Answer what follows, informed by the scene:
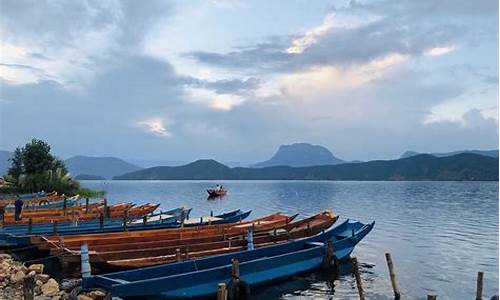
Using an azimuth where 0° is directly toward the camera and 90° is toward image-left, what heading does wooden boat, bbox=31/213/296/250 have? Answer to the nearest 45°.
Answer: approximately 270°

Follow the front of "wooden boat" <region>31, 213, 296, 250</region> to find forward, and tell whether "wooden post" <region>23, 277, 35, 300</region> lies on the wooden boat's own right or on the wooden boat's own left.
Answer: on the wooden boat's own right

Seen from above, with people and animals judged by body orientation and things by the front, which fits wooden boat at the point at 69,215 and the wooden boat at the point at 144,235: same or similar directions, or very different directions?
same or similar directions

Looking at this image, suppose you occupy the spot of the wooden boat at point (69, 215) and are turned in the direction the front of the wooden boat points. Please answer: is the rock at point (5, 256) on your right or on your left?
on your right

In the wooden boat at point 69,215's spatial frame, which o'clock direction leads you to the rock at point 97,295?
The rock is roughly at 3 o'clock from the wooden boat.

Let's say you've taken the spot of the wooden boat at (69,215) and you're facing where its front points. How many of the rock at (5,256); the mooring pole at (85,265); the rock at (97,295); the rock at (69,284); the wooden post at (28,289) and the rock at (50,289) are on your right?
6

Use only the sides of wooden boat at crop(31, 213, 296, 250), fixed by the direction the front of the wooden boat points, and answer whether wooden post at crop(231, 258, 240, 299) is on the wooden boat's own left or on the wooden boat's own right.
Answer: on the wooden boat's own right

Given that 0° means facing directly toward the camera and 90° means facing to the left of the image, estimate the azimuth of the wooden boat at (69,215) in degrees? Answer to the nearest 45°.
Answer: approximately 270°

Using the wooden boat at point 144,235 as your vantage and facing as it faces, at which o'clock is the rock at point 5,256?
The rock is roughly at 6 o'clock from the wooden boat.

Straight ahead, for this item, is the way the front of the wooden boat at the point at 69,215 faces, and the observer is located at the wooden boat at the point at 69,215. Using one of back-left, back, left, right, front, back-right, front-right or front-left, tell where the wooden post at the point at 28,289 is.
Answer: right

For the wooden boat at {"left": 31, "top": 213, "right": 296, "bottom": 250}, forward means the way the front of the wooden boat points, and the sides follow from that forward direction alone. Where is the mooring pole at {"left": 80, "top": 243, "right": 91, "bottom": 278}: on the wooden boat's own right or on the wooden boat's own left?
on the wooden boat's own right

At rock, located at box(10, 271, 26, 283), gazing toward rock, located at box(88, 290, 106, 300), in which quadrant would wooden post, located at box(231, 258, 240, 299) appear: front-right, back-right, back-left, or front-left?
front-left

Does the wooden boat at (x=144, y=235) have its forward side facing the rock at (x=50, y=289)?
no

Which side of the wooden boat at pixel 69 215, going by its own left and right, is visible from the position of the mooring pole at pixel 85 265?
right

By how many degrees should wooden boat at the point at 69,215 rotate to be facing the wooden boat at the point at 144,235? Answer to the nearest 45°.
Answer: approximately 90° to its right

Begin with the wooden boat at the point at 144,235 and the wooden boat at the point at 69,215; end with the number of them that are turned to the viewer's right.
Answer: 2
